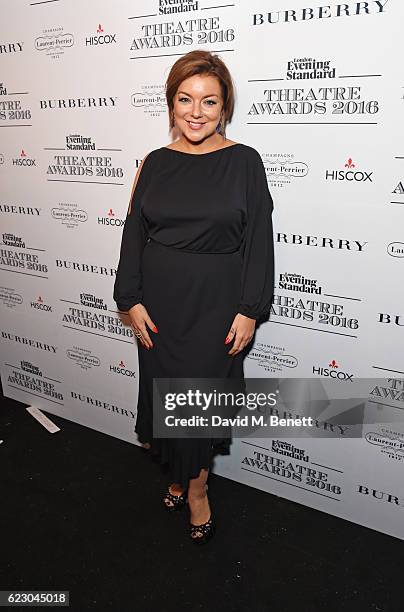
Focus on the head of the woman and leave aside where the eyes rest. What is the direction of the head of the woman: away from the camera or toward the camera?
toward the camera

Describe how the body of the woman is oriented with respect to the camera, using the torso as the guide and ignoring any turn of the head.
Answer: toward the camera

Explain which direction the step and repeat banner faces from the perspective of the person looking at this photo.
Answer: facing the viewer and to the left of the viewer
